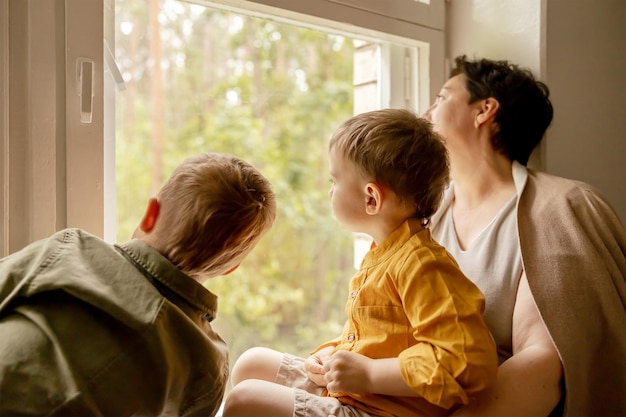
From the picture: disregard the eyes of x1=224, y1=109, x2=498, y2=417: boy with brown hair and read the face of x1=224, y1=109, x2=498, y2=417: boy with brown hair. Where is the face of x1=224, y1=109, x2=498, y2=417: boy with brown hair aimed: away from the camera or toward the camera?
away from the camera

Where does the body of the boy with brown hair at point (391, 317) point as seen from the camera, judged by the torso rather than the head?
to the viewer's left

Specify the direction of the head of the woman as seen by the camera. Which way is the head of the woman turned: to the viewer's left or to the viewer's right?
to the viewer's left

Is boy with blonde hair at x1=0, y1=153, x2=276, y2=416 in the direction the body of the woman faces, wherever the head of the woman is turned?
yes

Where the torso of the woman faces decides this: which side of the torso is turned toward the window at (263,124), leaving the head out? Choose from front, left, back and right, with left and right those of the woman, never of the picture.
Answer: right

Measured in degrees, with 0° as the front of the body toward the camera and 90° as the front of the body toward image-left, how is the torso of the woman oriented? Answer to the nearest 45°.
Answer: approximately 45°
